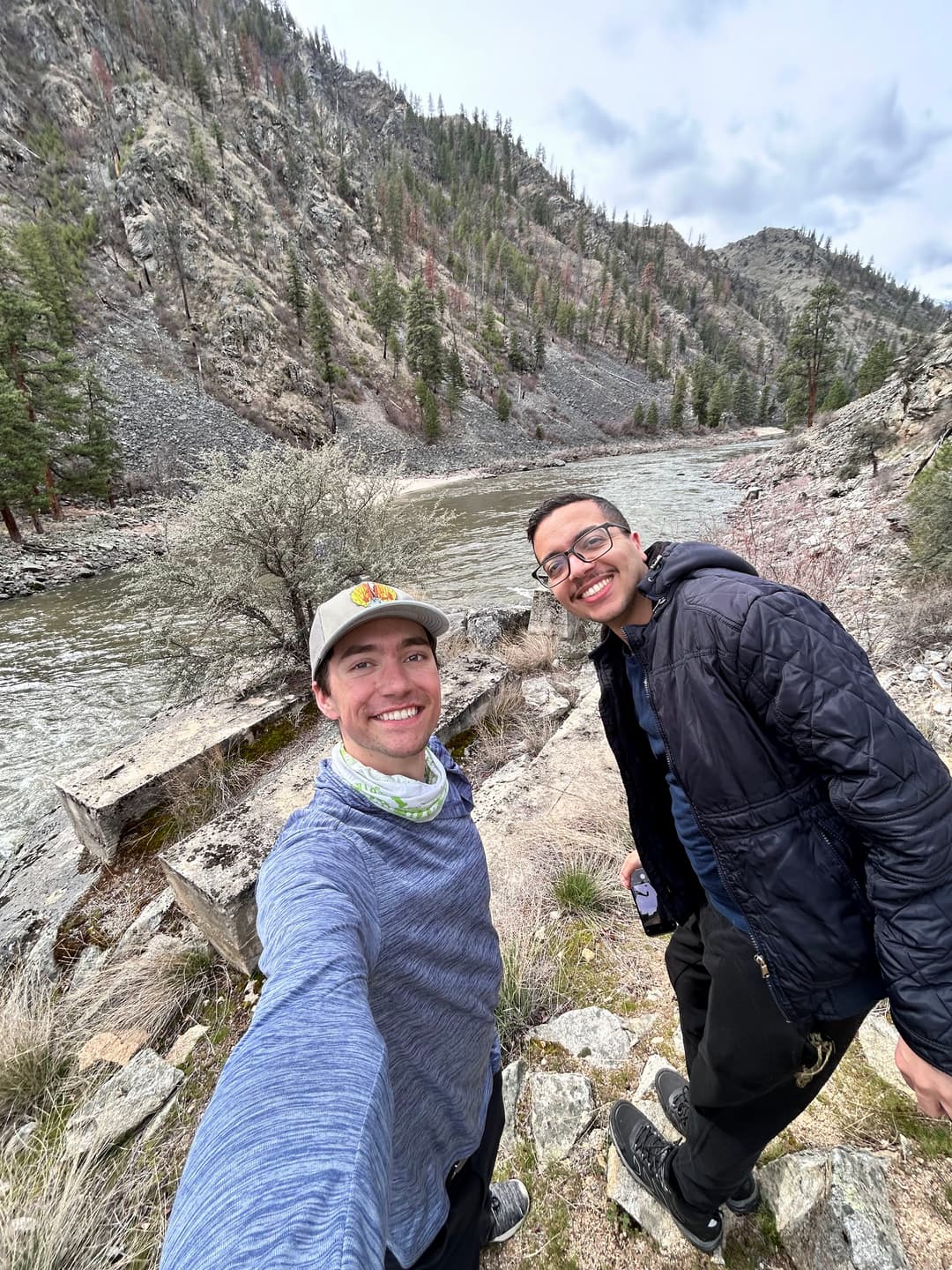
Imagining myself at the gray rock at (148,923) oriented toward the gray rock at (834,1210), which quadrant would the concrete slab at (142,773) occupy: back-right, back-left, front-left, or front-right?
back-left

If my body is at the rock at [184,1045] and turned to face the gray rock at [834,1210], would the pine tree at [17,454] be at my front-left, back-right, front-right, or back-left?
back-left

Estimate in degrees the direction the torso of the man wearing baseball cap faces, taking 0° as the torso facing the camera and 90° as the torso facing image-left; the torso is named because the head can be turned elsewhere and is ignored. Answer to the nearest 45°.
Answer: approximately 315°

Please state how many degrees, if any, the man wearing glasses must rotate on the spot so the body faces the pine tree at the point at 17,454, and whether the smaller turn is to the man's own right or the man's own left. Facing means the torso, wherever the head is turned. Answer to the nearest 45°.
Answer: approximately 45° to the man's own right

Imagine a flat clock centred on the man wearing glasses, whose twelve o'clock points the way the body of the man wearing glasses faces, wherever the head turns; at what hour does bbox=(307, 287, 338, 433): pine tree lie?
The pine tree is roughly at 3 o'clock from the man wearing glasses.

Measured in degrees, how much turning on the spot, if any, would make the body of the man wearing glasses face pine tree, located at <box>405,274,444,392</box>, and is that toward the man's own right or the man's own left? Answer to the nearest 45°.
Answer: approximately 90° to the man's own right

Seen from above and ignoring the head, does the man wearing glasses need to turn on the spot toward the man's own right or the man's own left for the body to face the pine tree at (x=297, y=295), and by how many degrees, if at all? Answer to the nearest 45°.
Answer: approximately 90° to the man's own right

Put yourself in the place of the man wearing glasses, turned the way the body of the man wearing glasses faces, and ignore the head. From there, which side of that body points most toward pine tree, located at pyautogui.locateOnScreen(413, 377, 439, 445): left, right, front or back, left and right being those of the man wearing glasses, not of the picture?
right

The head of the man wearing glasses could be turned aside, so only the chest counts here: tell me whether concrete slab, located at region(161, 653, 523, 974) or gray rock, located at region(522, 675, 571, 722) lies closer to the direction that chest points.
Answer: the concrete slab
